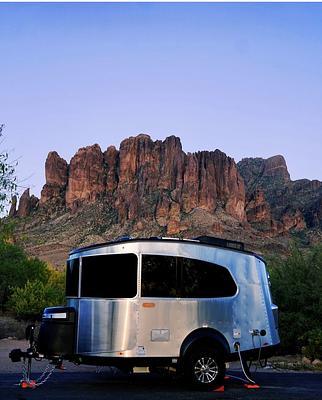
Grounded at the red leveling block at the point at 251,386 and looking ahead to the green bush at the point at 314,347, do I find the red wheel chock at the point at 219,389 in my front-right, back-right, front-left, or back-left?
back-left

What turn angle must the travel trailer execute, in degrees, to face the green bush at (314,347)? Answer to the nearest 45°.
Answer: approximately 135° to its right

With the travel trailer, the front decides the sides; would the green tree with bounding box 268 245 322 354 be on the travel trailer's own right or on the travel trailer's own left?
on the travel trailer's own right

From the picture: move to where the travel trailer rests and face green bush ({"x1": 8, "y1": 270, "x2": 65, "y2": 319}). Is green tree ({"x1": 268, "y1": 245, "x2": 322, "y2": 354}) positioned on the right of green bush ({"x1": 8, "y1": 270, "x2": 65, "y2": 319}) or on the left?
right

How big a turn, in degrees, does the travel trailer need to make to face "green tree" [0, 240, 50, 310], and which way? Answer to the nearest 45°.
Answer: approximately 90° to its right

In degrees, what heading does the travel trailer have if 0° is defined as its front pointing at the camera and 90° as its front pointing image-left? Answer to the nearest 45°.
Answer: approximately 90°
